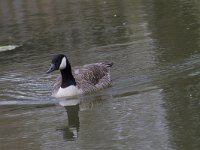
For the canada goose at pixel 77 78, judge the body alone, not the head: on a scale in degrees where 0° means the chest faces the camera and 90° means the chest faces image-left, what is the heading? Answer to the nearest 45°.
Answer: approximately 45°
